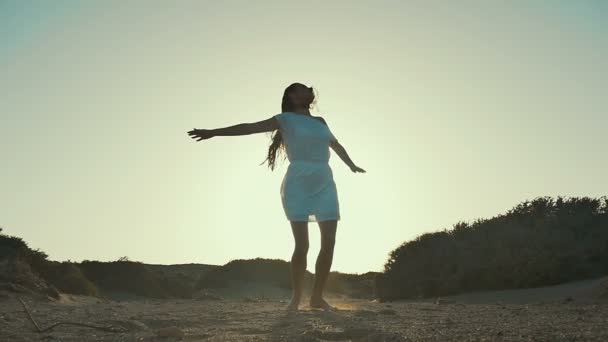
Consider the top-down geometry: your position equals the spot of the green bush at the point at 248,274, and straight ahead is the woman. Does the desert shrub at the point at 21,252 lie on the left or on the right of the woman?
right

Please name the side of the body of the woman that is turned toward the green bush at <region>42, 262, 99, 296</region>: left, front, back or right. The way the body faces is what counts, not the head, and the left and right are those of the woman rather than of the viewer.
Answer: back

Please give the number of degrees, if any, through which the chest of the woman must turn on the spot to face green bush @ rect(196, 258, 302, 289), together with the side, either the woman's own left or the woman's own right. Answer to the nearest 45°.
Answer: approximately 135° to the woman's own left

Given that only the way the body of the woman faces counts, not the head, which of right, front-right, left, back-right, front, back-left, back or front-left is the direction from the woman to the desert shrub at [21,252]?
back

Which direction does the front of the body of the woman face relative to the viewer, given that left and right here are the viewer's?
facing the viewer and to the right of the viewer

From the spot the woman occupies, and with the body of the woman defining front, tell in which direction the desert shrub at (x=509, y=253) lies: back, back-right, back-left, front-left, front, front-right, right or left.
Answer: left

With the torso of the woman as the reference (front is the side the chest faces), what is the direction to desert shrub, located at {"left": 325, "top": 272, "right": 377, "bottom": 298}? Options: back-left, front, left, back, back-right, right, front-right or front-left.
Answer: back-left
